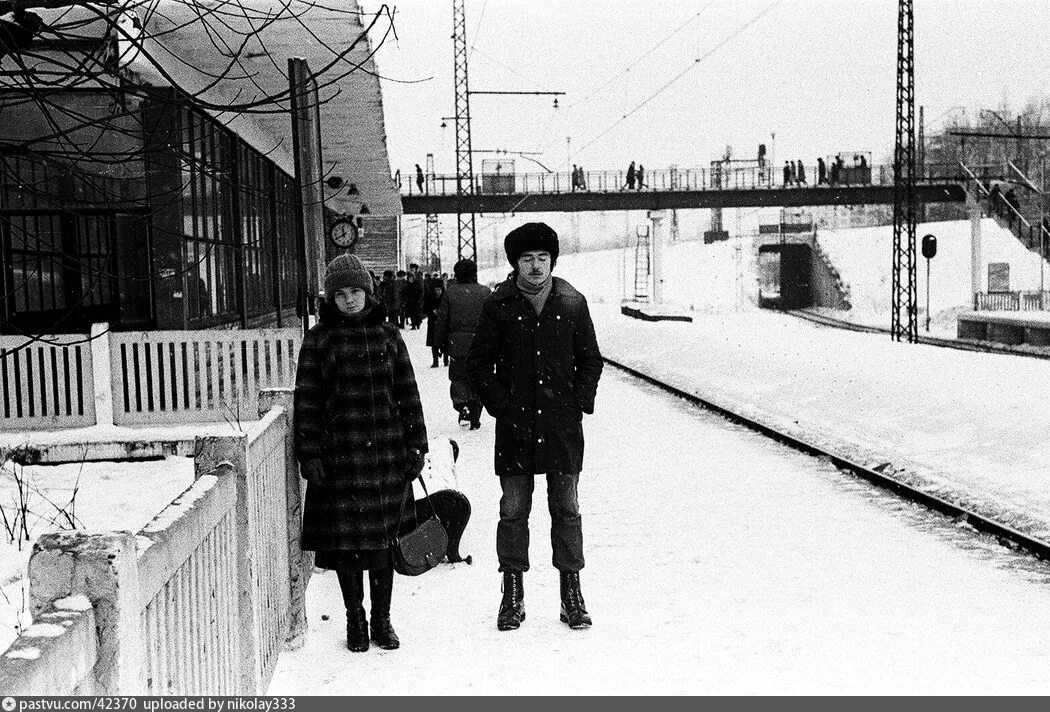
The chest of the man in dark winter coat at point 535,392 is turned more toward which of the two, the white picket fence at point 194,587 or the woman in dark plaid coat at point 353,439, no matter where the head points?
the white picket fence

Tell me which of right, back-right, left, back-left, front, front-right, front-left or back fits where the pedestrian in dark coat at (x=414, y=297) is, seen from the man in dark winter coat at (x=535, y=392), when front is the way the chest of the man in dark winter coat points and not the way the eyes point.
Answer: back

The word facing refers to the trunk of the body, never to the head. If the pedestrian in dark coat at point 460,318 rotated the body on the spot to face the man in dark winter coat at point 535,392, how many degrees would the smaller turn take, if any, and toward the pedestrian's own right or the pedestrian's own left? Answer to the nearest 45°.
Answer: approximately 180°

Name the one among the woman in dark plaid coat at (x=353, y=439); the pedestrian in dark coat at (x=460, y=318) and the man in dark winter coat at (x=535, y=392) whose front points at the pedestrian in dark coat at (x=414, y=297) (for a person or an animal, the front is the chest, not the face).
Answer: the pedestrian in dark coat at (x=460, y=318)

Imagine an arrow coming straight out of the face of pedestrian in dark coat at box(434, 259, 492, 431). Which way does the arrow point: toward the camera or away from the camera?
away from the camera

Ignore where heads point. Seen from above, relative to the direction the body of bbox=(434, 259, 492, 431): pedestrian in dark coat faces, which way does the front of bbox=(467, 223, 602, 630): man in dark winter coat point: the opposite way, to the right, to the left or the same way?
the opposite way

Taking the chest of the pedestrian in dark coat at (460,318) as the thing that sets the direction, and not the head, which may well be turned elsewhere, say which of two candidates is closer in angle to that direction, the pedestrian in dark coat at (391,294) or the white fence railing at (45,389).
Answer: the pedestrian in dark coat

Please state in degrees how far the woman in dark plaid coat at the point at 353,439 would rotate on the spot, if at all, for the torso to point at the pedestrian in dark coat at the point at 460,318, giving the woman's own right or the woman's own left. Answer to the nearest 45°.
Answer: approximately 180°

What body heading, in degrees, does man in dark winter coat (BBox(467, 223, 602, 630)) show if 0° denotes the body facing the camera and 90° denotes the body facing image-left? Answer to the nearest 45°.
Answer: approximately 0°

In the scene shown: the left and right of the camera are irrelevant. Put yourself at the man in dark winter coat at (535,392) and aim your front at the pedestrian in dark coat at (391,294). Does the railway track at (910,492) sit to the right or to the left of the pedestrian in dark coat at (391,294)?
right

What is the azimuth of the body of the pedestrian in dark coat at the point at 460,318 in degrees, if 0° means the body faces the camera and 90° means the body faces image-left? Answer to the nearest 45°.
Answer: approximately 180°

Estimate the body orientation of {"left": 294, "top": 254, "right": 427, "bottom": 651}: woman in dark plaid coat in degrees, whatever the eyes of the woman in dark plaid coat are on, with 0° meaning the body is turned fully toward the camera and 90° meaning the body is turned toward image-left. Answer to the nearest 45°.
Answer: approximately 0°

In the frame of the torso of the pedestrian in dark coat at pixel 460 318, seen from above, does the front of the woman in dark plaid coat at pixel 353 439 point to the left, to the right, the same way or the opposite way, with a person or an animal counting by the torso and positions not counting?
the opposite way

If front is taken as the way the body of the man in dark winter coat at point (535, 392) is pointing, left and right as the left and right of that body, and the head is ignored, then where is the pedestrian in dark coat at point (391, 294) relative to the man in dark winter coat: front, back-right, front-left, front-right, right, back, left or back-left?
back
